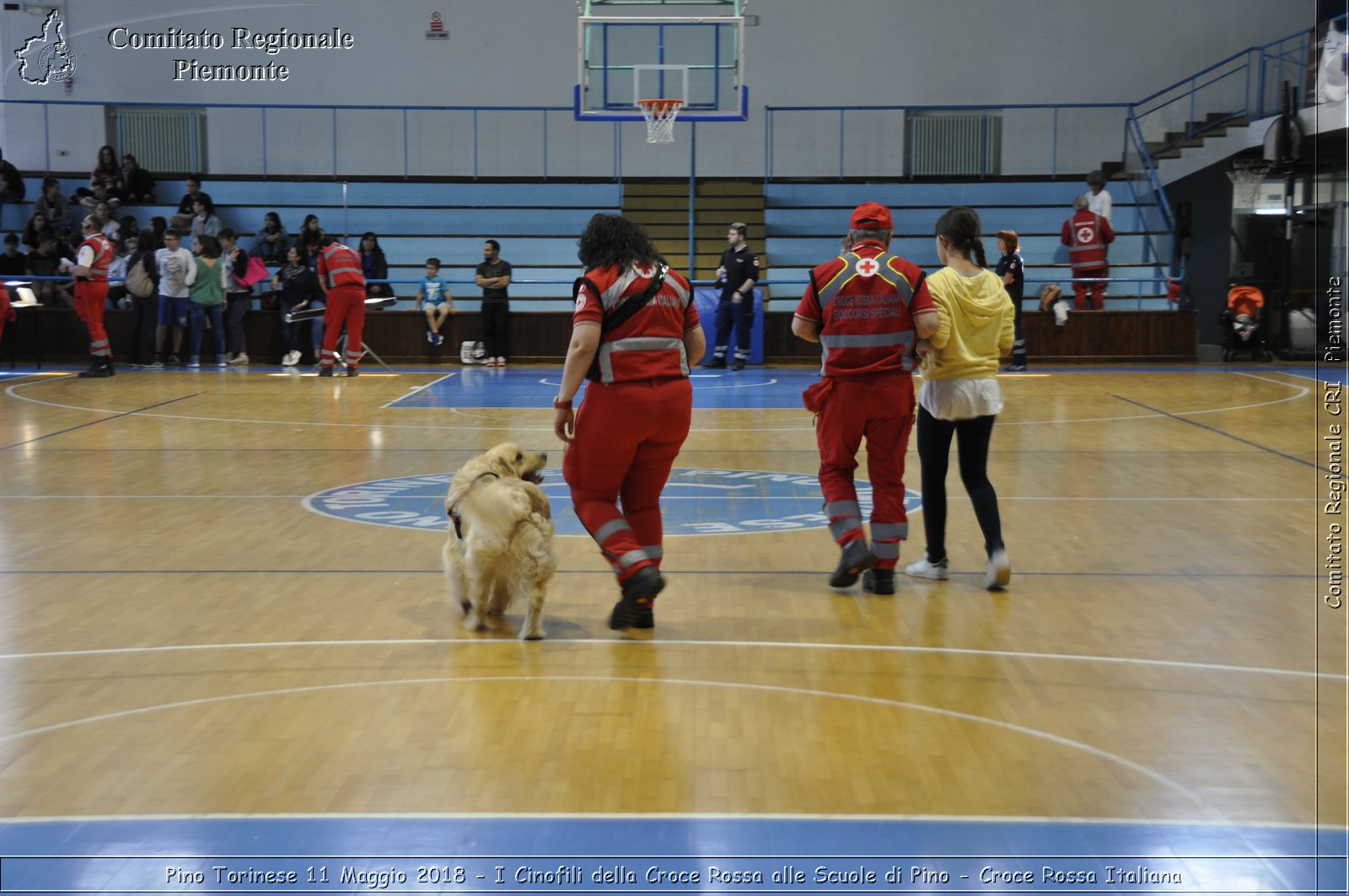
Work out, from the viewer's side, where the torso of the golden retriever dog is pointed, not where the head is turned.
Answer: away from the camera

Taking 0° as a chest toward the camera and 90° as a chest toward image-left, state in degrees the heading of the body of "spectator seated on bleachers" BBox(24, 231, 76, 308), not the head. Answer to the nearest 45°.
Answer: approximately 315°

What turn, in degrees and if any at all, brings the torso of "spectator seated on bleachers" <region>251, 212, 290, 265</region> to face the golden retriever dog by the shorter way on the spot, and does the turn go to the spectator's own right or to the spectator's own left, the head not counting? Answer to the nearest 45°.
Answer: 0° — they already face it

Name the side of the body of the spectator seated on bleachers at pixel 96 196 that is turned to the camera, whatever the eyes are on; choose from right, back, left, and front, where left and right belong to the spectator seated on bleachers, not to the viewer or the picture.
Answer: front

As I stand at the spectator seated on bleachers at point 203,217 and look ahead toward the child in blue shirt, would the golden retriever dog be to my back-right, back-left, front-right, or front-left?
front-right

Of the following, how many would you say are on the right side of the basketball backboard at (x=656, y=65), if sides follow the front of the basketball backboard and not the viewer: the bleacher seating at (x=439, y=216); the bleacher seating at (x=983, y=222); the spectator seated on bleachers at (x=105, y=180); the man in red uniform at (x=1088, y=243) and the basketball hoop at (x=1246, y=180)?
2

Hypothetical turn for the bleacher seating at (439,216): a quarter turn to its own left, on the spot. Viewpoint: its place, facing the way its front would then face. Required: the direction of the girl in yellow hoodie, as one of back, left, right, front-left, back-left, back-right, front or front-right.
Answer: right

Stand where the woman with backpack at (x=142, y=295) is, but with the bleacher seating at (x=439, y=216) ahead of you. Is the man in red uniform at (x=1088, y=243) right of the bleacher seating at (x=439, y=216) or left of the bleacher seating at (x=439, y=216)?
right

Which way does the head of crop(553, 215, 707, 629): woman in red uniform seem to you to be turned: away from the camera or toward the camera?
away from the camera

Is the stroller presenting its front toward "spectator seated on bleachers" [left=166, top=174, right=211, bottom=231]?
no

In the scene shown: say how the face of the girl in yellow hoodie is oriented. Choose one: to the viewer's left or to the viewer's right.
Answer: to the viewer's left

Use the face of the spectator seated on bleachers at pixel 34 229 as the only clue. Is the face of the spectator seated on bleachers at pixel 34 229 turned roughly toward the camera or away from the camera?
toward the camera

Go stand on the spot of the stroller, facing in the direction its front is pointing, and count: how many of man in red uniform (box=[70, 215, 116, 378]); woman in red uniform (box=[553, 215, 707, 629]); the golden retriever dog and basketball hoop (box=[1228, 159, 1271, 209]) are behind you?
1

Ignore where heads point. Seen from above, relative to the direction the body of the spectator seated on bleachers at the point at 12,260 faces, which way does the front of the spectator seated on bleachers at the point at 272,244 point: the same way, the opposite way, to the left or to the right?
the same way

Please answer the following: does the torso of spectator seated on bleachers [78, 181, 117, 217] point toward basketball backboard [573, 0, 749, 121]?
no

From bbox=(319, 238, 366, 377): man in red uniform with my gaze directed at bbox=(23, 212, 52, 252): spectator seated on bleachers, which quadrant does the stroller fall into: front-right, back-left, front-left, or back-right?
back-right

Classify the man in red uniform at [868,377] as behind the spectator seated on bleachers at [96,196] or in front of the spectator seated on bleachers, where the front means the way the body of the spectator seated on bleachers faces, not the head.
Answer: in front

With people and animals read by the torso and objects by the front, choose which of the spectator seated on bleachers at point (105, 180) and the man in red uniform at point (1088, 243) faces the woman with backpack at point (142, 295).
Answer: the spectator seated on bleachers

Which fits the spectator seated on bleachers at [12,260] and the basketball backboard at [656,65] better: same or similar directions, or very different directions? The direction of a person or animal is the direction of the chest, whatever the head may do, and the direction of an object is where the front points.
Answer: same or similar directions
